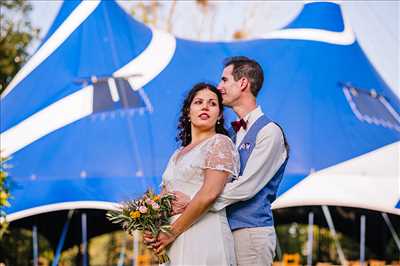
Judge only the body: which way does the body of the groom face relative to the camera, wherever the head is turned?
to the viewer's left

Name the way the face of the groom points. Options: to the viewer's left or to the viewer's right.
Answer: to the viewer's left
